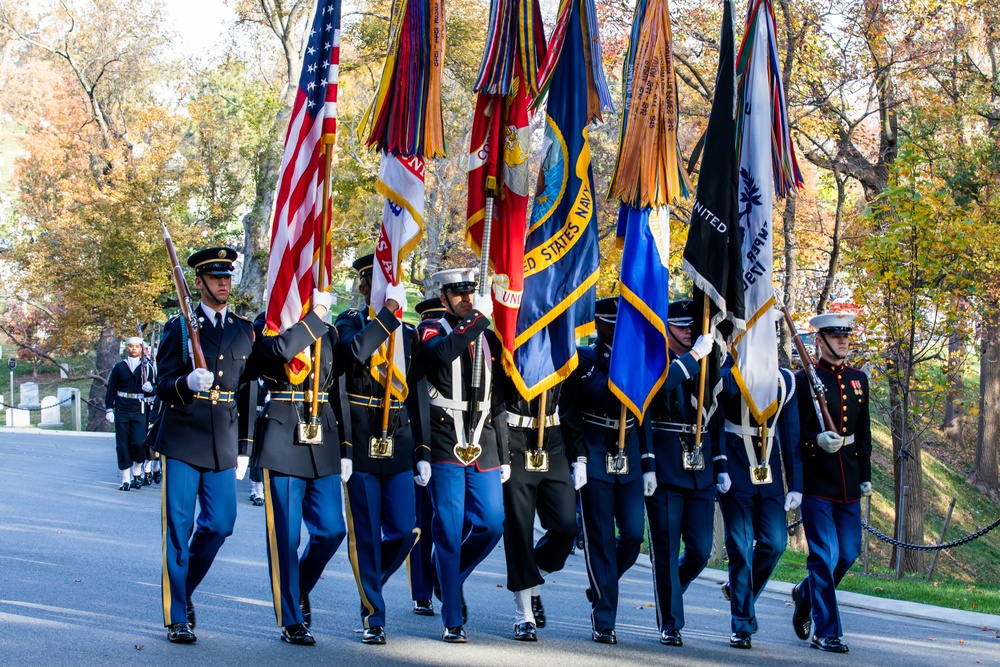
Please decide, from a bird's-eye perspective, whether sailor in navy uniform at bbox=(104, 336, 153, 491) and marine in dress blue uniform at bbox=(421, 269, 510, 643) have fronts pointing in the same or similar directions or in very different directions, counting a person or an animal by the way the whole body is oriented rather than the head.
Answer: same or similar directions

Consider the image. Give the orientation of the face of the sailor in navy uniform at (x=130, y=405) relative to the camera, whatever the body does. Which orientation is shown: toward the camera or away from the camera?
toward the camera

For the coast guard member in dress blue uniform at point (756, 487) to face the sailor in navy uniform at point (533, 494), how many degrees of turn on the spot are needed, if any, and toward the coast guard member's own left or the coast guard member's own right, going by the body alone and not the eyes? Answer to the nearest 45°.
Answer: approximately 90° to the coast guard member's own right

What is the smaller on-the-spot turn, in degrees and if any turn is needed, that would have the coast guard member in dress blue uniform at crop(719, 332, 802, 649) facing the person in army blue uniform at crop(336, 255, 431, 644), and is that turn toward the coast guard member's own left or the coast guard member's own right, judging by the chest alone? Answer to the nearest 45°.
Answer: approximately 45° to the coast guard member's own right

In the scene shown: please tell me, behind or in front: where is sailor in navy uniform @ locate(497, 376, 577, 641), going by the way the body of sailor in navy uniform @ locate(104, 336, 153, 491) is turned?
in front

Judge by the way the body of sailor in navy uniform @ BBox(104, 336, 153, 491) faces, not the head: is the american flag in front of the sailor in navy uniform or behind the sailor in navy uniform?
in front

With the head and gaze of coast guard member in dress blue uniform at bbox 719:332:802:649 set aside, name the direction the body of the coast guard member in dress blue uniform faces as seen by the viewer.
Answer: toward the camera

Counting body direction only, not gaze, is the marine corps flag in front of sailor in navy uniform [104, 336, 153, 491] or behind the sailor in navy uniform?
in front

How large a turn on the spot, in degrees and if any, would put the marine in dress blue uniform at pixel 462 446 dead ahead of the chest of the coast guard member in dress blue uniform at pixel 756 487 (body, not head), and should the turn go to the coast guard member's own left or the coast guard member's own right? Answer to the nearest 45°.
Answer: approximately 45° to the coast guard member's own right

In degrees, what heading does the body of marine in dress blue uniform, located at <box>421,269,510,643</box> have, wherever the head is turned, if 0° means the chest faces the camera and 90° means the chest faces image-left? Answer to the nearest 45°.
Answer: approximately 315°

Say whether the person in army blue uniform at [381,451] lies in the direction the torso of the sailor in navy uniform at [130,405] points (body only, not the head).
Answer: yes

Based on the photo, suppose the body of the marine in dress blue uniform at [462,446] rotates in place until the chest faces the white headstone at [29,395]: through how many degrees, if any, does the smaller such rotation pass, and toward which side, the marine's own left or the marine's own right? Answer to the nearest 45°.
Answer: approximately 180°

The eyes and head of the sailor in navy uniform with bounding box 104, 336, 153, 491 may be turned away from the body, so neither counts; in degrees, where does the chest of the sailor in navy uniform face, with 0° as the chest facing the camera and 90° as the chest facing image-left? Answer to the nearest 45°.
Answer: approximately 0°

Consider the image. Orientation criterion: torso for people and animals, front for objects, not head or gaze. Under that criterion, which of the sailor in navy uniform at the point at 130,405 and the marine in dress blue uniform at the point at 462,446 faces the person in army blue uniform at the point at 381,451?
the sailor in navy uniform

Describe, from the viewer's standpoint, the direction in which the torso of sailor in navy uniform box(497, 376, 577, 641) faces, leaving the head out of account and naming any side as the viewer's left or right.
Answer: facing the viewer
